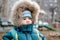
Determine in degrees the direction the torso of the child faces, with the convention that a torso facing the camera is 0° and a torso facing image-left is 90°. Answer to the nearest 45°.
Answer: approximately 0°
